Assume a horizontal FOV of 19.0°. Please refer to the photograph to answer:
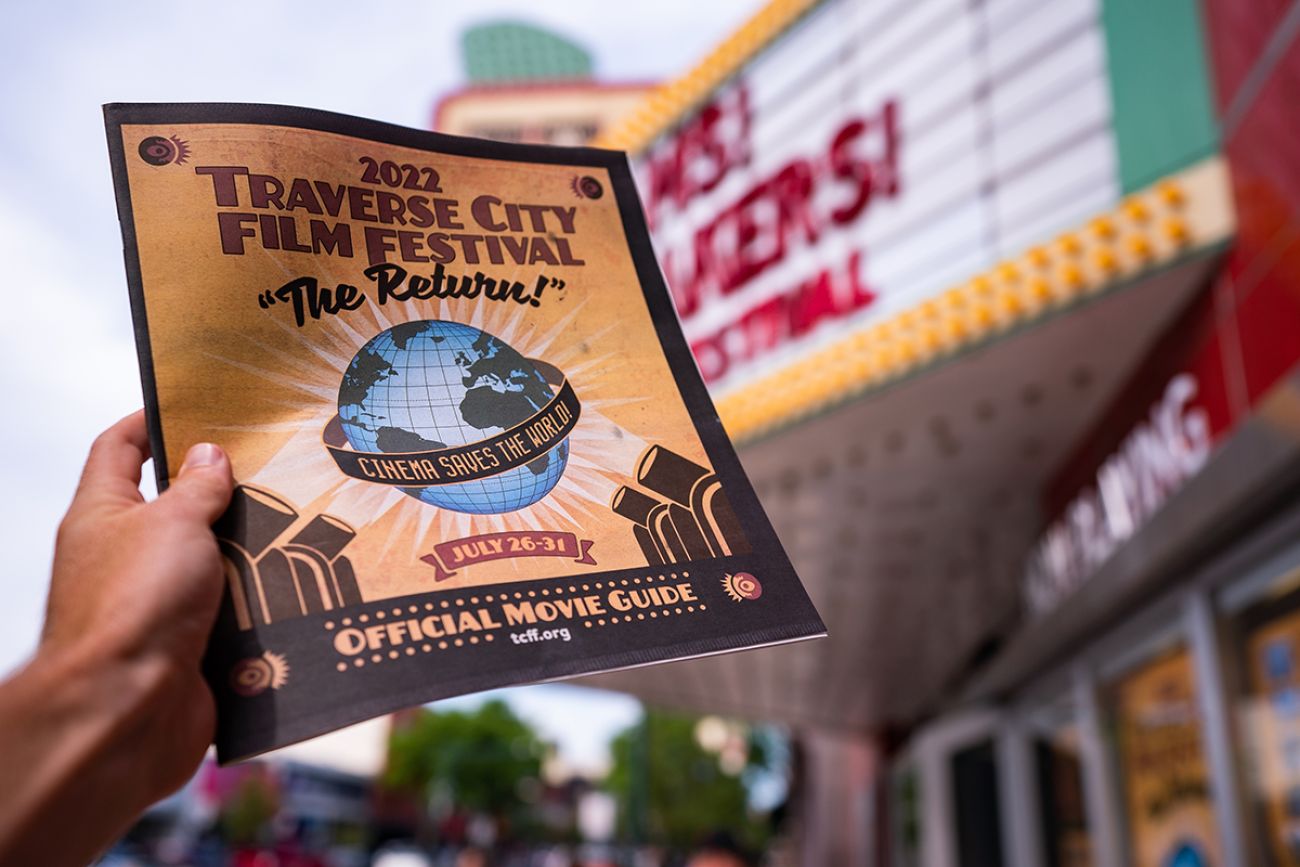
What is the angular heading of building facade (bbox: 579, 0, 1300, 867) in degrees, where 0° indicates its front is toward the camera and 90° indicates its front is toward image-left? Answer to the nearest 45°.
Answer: approximately 45°
